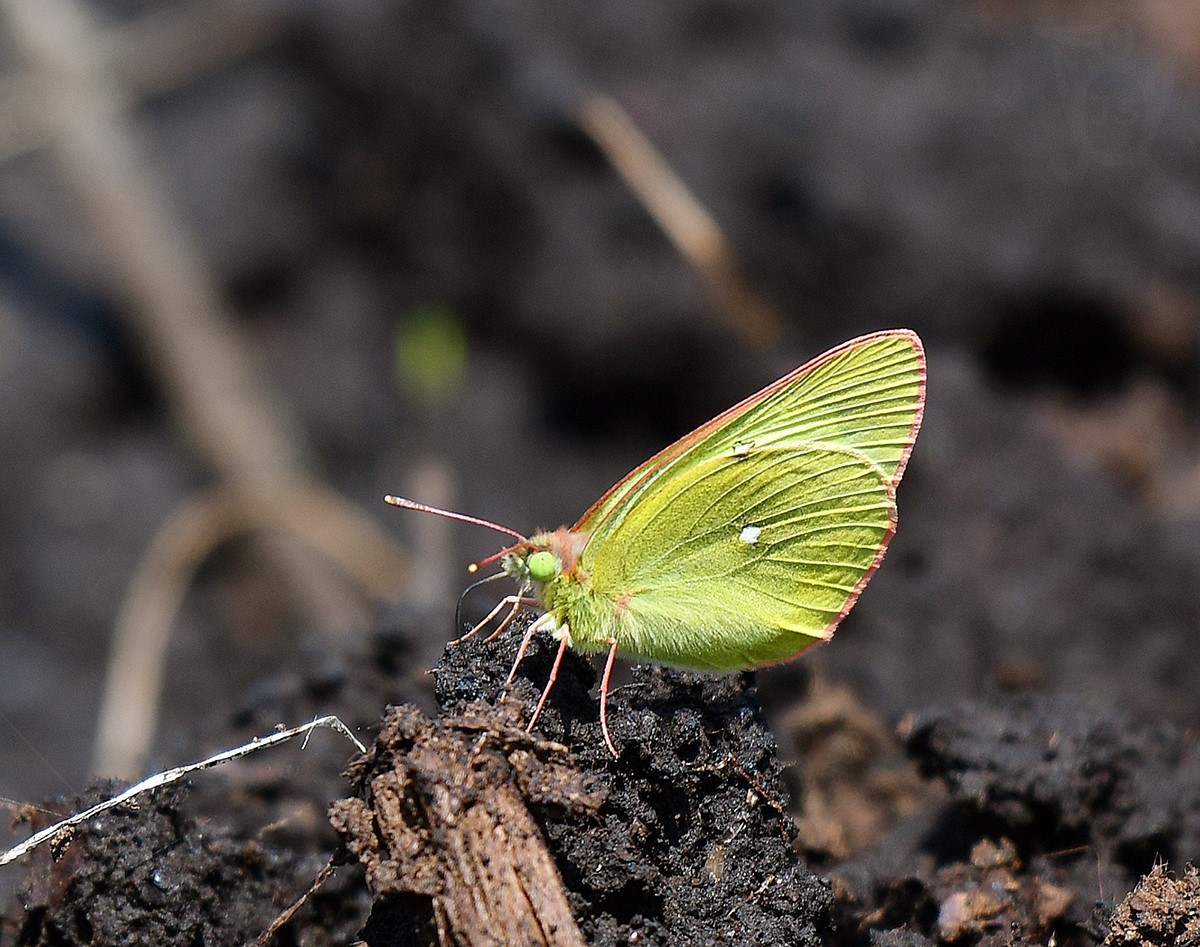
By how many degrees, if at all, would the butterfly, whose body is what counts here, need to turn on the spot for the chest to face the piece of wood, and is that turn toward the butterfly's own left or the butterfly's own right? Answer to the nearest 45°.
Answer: approximately 45° to the butterfly's own left

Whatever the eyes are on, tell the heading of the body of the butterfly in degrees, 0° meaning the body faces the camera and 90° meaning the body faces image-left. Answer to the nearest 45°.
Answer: approximately 90°

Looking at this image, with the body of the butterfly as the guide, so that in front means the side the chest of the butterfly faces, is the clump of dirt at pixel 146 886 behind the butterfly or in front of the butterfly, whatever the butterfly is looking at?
in front
